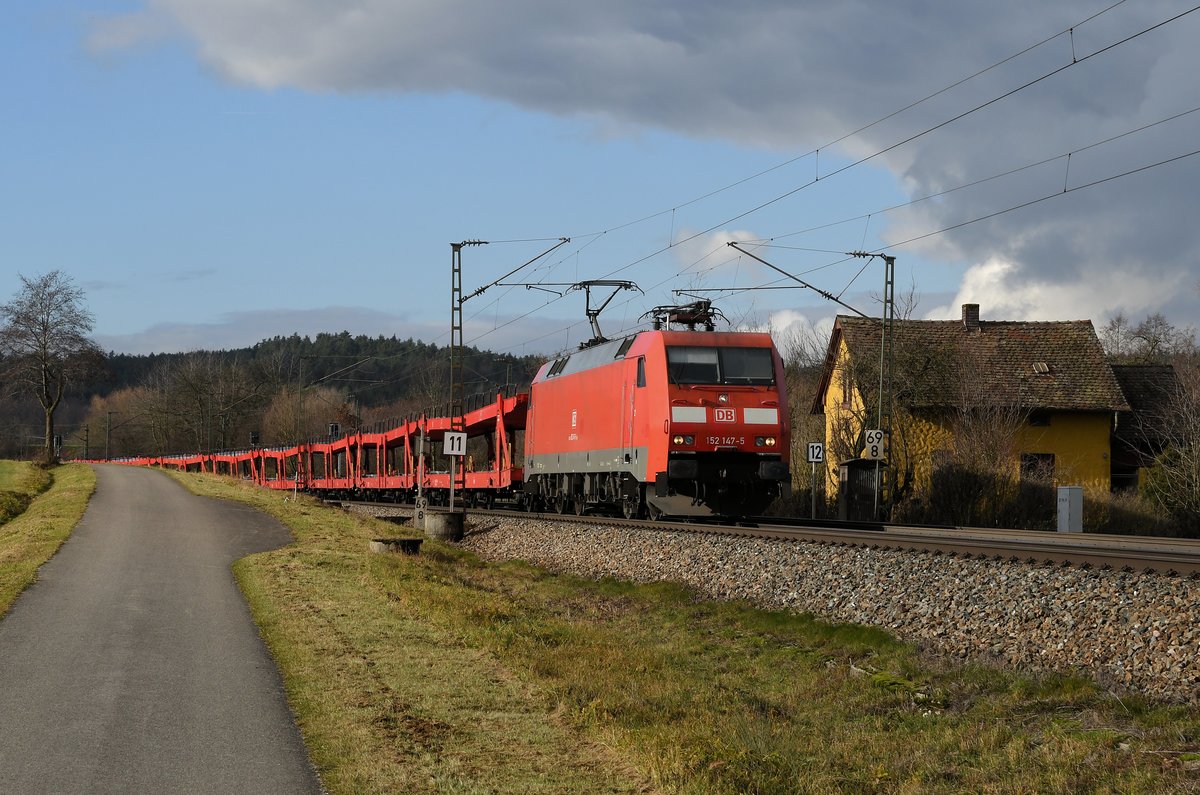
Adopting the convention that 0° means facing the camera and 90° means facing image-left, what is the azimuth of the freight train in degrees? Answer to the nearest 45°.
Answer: approximately 315°

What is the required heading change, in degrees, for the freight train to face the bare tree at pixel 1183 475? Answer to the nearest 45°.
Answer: approximately 90° to its left

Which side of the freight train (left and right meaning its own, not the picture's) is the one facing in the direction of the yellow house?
left
